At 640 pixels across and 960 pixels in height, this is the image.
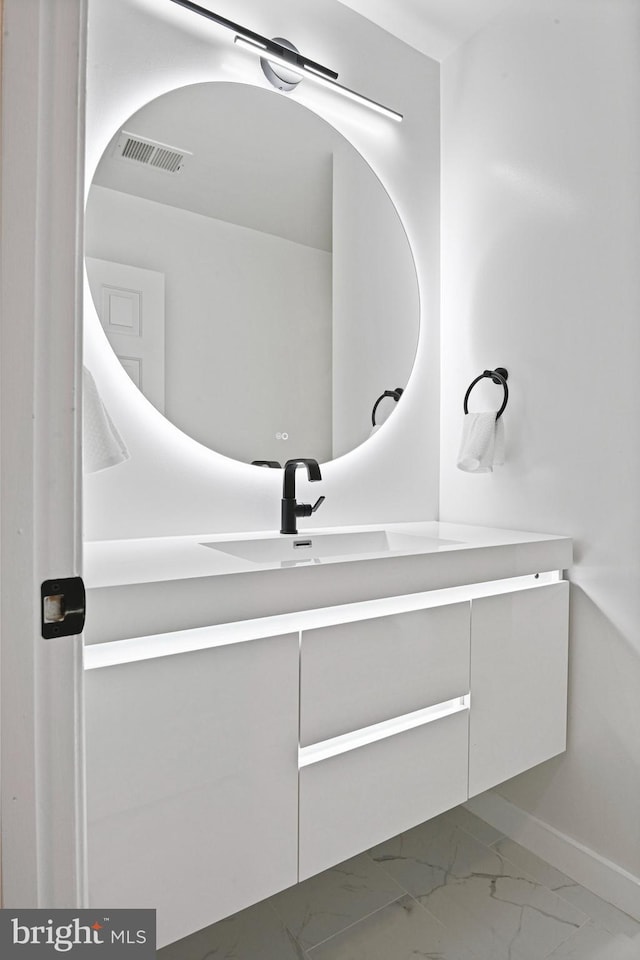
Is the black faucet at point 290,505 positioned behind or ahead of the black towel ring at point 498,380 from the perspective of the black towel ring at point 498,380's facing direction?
ahead

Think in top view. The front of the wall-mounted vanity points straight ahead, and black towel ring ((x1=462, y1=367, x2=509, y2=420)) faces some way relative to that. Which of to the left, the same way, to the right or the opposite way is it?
to the right

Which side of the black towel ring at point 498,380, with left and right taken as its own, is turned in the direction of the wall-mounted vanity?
front

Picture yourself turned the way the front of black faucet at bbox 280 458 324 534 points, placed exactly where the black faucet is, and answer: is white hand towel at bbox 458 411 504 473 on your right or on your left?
on your left

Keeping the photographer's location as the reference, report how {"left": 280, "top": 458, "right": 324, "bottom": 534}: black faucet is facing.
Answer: facing the viewer and to the right of the viewer

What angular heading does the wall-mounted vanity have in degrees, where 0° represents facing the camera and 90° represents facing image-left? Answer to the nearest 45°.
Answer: approximately 315°

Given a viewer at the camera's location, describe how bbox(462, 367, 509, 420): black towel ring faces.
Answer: facing the viewer and to the left of the viewer

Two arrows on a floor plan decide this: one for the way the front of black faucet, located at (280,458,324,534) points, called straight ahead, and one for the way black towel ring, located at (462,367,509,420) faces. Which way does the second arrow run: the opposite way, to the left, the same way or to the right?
to the right
